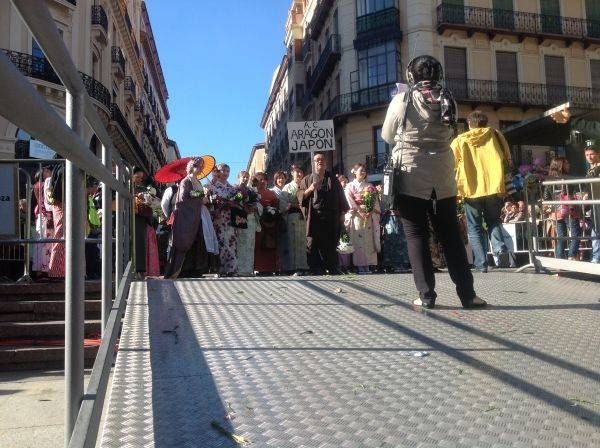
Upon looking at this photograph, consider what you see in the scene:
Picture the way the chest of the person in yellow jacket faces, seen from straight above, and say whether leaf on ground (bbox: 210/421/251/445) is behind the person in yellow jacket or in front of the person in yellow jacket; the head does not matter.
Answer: behind

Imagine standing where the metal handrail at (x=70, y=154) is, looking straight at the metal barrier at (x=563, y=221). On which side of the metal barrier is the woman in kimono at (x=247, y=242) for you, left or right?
left

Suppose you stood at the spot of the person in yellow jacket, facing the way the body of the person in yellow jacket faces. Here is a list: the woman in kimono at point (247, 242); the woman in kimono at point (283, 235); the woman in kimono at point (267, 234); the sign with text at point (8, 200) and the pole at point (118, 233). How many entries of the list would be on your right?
0

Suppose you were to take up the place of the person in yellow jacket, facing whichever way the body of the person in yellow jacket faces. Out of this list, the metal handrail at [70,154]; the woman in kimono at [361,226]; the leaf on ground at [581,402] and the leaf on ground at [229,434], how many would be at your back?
3

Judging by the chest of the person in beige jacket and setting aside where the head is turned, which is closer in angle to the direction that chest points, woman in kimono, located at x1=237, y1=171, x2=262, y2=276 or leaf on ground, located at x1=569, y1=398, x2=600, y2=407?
the woman in kimono

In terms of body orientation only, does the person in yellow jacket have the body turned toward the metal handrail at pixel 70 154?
no

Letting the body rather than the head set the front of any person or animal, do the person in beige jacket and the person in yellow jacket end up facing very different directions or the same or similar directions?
same or similar directions

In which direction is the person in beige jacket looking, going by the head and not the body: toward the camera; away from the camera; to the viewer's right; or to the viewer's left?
away from the camera

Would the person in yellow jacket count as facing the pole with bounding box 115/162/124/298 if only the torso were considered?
no

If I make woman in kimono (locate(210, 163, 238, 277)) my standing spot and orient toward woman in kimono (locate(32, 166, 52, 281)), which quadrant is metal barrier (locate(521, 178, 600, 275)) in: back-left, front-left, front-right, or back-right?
back-left

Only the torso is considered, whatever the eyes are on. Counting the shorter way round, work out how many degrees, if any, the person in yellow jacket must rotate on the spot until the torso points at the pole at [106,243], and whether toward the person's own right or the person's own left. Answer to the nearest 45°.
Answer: approximately 135° to the person's own left

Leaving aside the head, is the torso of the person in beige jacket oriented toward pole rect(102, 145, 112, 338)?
no

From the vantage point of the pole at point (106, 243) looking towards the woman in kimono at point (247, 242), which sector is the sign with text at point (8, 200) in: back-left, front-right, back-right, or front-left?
front-left

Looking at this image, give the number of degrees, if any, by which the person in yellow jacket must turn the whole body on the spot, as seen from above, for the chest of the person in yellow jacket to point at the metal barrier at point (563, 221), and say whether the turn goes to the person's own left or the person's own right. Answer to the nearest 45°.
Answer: approximately 90° to the person's own right

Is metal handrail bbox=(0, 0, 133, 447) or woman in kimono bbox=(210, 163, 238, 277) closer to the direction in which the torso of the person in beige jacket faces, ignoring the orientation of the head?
the woman in kimono

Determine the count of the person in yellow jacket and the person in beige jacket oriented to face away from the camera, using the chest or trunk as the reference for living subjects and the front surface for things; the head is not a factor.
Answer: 2

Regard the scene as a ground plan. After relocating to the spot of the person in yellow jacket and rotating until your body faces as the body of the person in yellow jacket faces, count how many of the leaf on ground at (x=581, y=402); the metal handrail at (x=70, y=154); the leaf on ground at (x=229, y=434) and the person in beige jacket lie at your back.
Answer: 4

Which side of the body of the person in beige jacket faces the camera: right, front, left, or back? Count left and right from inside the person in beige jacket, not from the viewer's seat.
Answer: back

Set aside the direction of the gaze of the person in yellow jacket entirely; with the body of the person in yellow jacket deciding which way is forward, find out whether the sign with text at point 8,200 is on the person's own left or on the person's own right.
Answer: on the person's own left

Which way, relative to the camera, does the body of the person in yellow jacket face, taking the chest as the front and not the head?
away from the camera

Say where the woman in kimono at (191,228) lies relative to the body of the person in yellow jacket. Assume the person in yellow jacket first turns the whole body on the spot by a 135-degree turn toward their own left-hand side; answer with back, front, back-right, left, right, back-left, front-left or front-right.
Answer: front-right

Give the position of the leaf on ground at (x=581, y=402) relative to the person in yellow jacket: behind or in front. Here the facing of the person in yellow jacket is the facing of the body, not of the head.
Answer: behind

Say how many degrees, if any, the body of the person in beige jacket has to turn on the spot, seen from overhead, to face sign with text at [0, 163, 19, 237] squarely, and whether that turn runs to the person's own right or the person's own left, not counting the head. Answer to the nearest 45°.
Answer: approximately 90° to the person's own left

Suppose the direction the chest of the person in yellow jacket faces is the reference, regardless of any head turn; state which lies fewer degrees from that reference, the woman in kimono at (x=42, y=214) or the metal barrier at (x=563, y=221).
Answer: the metal barrier
